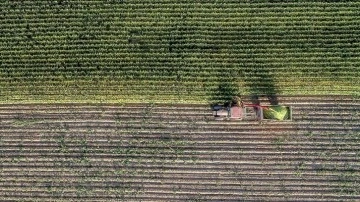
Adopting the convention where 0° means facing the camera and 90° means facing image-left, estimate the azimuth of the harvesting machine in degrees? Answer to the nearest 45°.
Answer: approximately 90°
